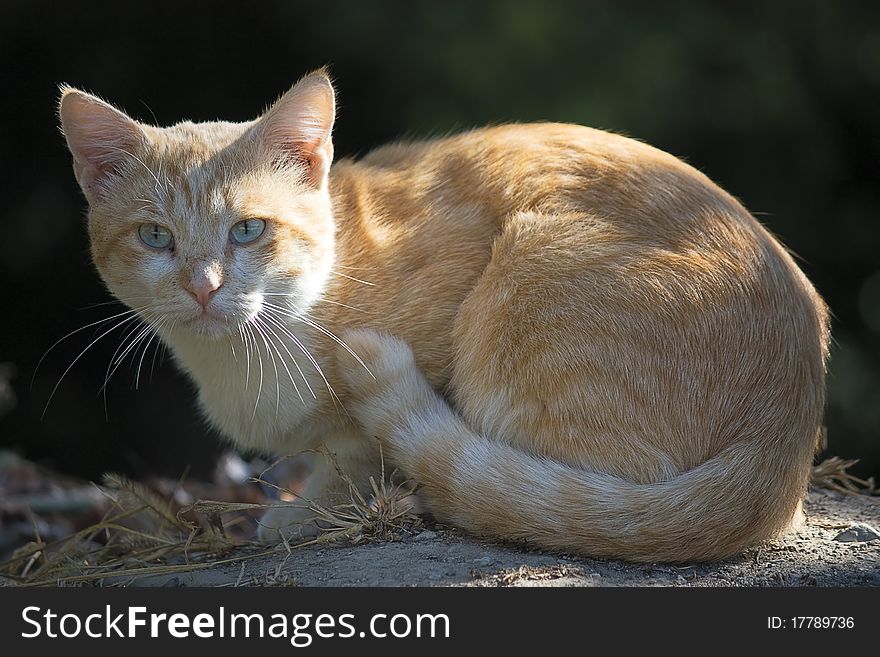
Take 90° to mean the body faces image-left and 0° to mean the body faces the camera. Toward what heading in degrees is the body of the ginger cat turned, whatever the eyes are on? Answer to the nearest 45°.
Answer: approximately 90°
